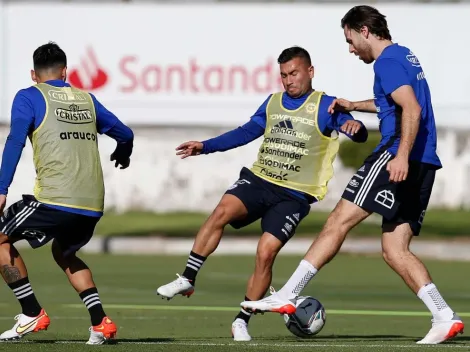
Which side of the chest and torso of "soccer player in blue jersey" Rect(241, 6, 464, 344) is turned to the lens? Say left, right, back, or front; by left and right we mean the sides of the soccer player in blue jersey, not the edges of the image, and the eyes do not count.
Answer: left

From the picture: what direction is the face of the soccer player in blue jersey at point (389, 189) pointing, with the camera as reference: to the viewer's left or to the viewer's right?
to the viewer's left
